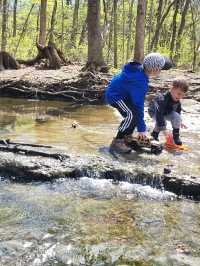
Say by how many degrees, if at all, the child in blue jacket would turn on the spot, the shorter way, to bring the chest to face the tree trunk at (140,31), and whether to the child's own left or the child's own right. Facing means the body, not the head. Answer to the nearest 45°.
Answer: approximately 90° to the child's own left

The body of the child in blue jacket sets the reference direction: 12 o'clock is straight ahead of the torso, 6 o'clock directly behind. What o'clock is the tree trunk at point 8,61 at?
The tree trunk is roughly at 8 o'clock from the child in blue jacket.

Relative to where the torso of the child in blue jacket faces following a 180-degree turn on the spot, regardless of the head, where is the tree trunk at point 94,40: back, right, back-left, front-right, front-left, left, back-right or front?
right

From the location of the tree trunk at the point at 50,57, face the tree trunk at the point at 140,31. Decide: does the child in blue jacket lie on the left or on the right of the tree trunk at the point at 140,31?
right

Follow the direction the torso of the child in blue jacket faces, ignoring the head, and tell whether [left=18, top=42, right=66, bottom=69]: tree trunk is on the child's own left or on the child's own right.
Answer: on the child's own left

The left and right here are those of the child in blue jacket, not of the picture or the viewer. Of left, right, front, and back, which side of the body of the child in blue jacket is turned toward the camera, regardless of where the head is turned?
right
